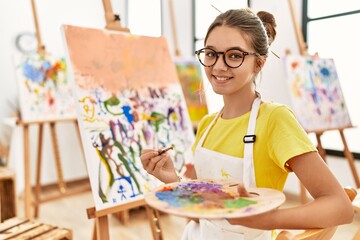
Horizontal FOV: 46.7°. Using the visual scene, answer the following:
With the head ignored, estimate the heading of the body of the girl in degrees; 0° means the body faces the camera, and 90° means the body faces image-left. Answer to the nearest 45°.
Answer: approximately 45°

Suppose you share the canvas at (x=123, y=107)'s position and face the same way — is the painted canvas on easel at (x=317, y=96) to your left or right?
on your left

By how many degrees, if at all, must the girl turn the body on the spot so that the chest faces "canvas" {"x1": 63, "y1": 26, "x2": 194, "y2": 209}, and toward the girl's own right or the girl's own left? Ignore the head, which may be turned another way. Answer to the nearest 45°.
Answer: approximately 90° to the girl's own right

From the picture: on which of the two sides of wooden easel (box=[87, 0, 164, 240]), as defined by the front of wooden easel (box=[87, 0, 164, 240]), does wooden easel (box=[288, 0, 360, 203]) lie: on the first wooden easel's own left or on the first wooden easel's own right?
on the first wooden easel's own left

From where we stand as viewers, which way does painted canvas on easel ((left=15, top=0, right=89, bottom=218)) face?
facing the viewer and to the right of the viewer

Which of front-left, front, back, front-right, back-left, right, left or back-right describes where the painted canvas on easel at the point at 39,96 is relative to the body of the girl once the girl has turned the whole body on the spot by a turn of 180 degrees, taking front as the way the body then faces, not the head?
left

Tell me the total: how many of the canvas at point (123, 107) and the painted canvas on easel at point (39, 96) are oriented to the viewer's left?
0

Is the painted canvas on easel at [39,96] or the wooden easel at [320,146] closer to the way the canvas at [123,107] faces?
the wooden easel
